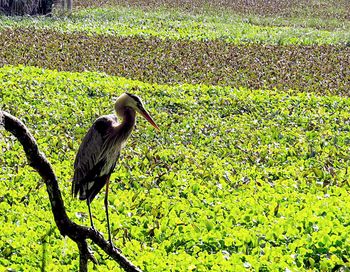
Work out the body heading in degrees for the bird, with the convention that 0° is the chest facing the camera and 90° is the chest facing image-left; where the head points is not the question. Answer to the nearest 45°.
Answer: approximately 270°
